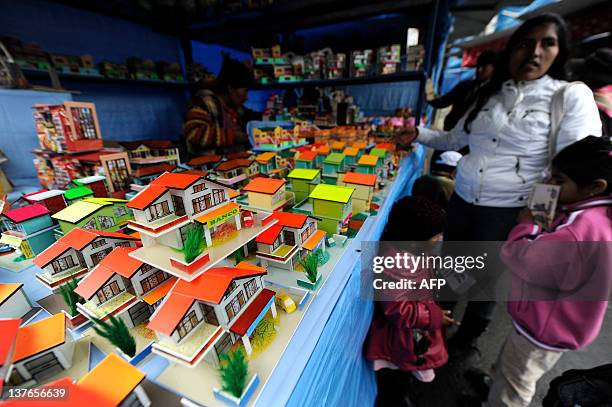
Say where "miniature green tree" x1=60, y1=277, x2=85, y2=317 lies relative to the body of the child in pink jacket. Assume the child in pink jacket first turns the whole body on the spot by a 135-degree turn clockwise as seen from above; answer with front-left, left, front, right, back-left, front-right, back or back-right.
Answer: back

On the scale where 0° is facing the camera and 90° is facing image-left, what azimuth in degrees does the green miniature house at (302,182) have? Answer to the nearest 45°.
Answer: approximately 0°

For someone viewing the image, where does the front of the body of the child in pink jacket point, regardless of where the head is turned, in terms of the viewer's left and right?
facing to the left of the viewer

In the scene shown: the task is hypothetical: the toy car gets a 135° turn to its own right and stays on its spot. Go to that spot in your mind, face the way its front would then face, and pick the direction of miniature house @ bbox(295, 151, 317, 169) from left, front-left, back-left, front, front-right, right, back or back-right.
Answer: right

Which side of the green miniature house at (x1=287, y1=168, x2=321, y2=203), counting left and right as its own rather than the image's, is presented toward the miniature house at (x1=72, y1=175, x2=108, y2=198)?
right

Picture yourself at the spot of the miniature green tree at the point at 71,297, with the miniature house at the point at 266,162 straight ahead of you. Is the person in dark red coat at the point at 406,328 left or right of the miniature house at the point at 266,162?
right

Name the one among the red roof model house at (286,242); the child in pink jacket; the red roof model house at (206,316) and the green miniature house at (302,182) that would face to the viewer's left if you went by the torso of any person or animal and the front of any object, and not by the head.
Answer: the child in pink jacket

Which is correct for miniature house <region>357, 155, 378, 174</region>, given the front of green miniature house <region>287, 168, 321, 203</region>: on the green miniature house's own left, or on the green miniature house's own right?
on the green miniature house's own left

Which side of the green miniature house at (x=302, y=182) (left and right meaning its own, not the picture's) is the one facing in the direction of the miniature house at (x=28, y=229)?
right
